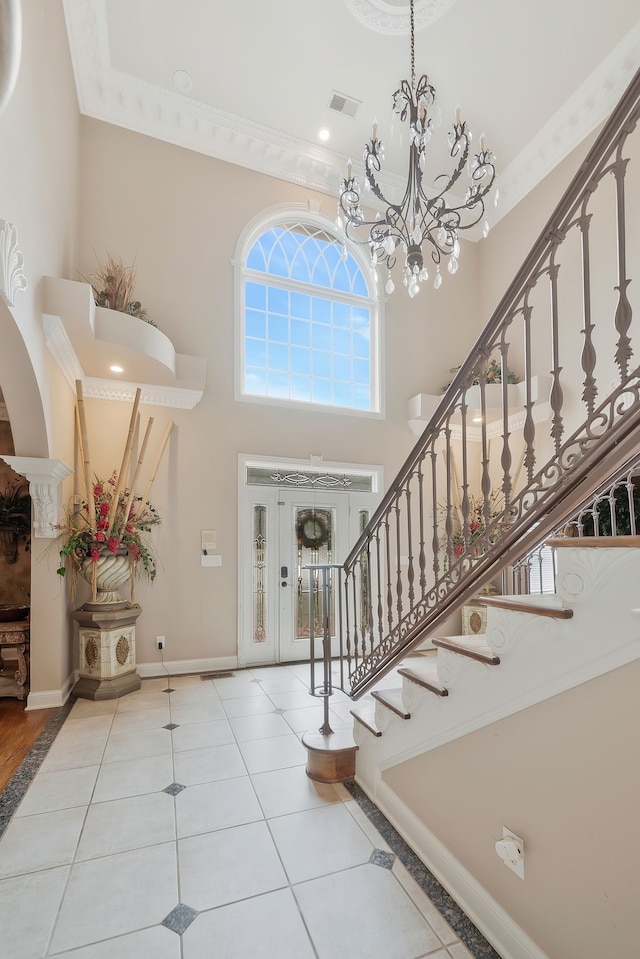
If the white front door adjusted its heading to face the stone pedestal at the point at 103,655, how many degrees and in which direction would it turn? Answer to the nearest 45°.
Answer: approximately 45° to its right

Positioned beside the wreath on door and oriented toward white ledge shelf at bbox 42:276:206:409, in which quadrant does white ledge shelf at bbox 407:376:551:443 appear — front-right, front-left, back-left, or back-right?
back-left

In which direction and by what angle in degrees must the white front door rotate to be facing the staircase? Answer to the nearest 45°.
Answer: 0° — it already faces it

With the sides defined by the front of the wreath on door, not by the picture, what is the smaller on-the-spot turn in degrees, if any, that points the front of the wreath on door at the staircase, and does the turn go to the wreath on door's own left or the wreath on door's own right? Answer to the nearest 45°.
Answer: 0° — it already faces it

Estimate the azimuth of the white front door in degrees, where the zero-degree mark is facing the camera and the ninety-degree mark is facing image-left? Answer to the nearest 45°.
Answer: approximately 0°
